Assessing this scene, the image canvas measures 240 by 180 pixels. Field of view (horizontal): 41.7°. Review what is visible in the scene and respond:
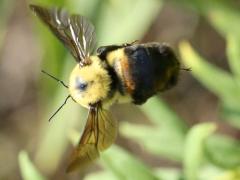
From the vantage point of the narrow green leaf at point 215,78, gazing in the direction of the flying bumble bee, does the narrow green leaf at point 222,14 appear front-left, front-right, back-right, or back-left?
back-right

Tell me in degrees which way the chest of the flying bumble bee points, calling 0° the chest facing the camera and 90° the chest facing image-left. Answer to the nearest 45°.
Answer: approximately 90°

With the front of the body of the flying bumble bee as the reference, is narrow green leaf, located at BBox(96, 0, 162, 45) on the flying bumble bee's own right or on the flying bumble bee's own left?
on the flying bumble bee's own right

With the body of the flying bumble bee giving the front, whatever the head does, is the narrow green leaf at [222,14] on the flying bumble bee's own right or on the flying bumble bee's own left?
on the flying bumble bee's own right
